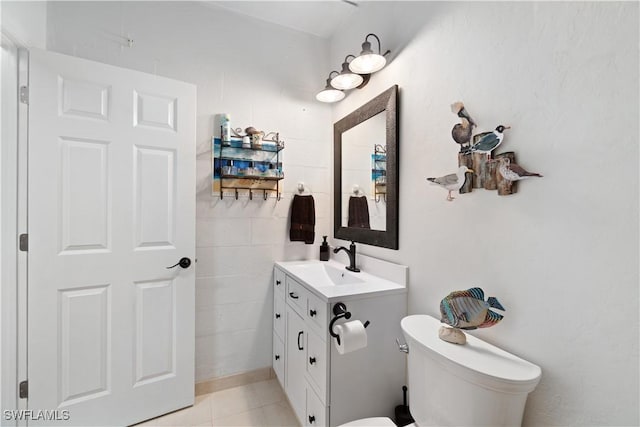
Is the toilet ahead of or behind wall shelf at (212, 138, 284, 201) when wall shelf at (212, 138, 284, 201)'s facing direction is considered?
ahead

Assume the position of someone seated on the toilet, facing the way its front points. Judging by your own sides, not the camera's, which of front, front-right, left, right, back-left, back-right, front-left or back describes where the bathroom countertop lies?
right

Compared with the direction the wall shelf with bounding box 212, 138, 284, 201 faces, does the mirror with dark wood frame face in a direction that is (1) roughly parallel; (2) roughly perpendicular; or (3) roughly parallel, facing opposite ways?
roughly perpendicular

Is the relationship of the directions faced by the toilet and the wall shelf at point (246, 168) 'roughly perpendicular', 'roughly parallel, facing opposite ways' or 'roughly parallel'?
roughly perpendicular

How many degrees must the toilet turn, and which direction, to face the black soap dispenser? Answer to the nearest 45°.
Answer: approximately 90° to its right

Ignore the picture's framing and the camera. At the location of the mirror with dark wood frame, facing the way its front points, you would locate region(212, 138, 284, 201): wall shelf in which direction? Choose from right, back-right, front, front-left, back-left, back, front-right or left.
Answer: front-right

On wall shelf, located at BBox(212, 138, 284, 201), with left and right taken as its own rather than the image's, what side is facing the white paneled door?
right
